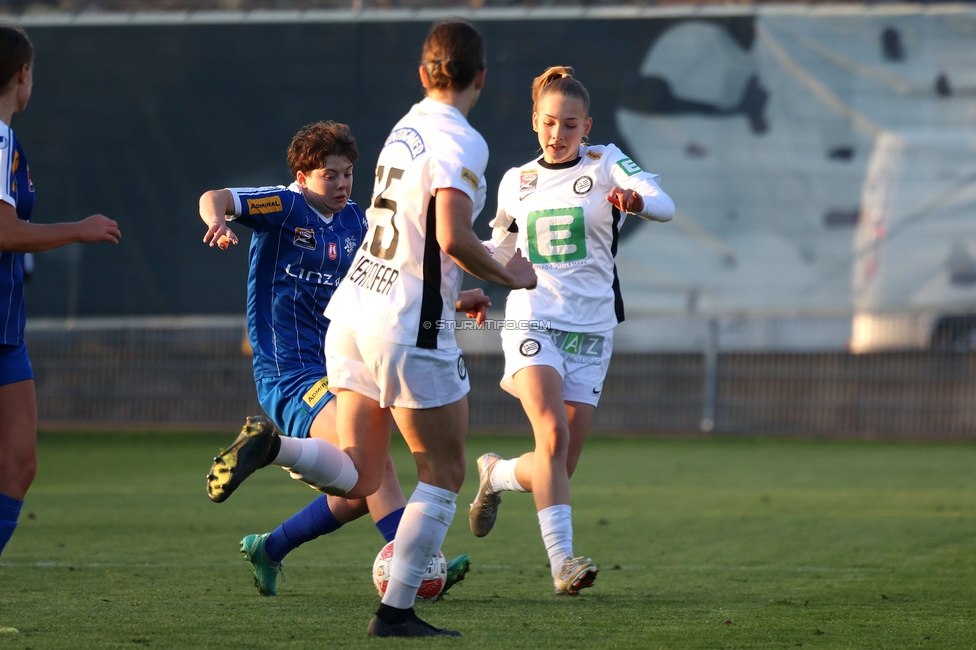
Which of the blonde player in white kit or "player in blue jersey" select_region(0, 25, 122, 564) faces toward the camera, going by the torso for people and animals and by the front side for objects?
the blonde player in white kit

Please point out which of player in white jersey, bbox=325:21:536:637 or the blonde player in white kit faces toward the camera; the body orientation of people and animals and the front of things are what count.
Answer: the blonde player in white kit

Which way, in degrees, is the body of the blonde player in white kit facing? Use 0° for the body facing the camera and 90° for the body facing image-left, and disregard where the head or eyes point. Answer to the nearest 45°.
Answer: approximately 0°

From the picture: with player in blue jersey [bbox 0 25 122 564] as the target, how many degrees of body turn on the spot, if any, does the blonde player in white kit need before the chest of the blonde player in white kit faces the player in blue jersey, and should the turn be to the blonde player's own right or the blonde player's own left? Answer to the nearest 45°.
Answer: approximately 45° to the blonde player's own right

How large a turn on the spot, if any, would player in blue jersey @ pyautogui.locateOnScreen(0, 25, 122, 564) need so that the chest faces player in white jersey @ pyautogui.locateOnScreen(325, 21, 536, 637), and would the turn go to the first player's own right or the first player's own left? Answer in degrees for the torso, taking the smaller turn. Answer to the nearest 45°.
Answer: approximately 45° to the first player's own right

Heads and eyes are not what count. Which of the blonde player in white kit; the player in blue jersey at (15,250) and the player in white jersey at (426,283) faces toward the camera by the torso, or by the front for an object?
the blonde player in white kit

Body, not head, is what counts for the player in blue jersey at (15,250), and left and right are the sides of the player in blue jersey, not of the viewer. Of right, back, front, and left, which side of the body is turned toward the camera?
right

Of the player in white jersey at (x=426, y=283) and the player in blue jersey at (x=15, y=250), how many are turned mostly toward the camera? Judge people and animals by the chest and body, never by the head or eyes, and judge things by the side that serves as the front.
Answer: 0

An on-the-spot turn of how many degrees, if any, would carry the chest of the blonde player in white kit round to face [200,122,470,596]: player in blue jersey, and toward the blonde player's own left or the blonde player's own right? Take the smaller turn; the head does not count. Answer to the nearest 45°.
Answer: approximately 90° to the blonde player's own right

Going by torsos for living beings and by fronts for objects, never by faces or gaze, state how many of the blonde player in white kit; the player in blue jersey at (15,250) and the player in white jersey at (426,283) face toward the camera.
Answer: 1

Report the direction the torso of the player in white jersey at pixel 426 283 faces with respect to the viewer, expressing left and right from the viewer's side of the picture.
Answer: facing away from the viewer and to the right of the viewer

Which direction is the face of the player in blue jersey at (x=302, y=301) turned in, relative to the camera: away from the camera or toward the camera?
toward the camera

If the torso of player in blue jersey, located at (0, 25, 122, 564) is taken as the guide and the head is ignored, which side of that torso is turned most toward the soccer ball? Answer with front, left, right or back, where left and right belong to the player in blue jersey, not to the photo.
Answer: front

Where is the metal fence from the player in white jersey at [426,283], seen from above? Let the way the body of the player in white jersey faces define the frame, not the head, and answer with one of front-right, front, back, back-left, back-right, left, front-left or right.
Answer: front-left
